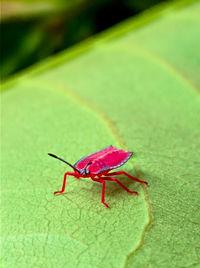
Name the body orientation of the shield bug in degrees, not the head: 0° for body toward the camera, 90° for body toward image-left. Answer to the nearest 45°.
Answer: approximately 45°
